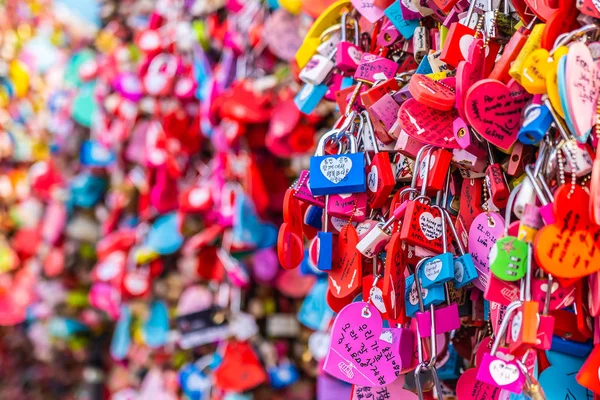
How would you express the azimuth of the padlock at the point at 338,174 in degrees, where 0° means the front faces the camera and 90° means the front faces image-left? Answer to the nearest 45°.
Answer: approximately 0°

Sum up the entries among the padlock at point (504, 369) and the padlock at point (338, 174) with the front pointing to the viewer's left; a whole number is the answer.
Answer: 0
